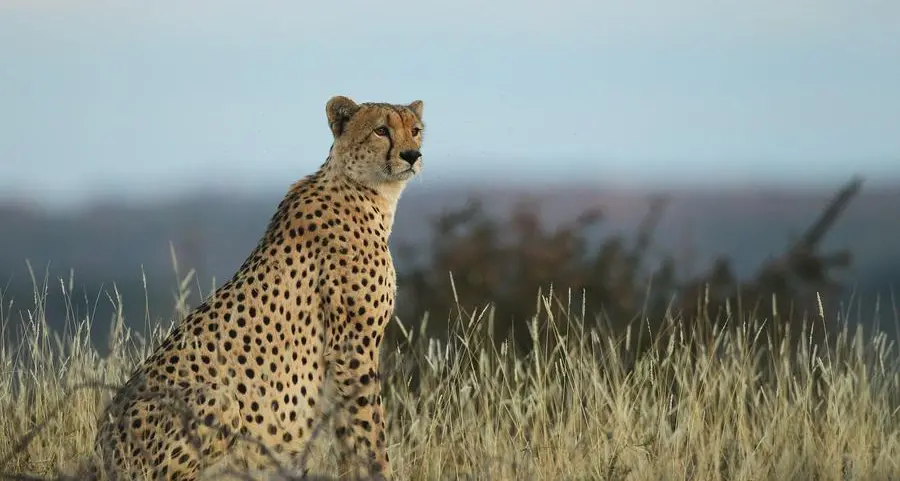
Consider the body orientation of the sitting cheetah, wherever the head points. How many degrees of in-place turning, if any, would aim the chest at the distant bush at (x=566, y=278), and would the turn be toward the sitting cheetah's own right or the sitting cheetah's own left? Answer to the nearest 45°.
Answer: approximately 45° to the sitting cheetah's own left

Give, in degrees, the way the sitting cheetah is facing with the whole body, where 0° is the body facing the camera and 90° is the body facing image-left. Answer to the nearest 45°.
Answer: approximately 270°
